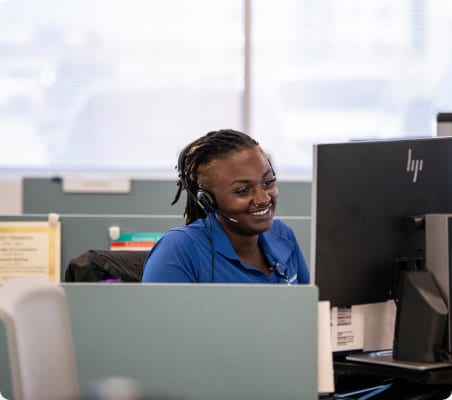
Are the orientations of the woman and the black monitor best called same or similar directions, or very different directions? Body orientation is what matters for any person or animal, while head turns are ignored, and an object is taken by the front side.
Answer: very different directions

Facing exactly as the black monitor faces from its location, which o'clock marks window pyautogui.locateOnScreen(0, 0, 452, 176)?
The window is roughly at 1 o'clock from the black monitor.

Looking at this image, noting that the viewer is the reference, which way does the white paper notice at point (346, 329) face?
facing the viewer

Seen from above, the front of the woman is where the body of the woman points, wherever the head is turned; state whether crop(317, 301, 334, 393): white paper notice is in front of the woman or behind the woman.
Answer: in front

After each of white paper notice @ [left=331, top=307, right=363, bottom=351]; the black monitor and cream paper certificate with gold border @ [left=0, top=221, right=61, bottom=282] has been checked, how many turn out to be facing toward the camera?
2

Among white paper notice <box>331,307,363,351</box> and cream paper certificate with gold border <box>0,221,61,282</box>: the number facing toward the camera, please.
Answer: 2

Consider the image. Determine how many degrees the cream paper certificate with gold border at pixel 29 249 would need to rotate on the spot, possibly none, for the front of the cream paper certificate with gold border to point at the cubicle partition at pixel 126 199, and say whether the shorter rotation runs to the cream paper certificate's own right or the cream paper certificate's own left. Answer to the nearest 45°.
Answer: approximately 135° to the cream paper certificate's own left

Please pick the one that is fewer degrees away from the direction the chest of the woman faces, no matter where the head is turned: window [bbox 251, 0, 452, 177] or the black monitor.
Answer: the black monitor

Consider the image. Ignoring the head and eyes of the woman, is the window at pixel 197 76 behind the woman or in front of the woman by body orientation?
behind

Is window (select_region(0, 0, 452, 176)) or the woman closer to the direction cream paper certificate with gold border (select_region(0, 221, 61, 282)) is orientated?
the woman

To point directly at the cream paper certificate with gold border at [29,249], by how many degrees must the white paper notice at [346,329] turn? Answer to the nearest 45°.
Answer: approximately 135° to its right

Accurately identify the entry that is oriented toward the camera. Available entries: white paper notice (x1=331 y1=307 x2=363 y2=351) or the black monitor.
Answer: the white paper notice

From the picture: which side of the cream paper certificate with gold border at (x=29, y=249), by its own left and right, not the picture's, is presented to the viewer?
front

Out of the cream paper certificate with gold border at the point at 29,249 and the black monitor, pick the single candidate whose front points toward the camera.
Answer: the cream paper certificate with gold border

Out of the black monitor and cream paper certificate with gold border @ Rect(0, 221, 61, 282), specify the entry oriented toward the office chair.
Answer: the cream paper certificate with gold border

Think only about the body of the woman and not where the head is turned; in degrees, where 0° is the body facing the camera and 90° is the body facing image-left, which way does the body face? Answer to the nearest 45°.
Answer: approximately 315°

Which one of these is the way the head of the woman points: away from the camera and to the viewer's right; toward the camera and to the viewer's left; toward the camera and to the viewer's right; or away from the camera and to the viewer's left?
toward the camera and to the viewer's right
